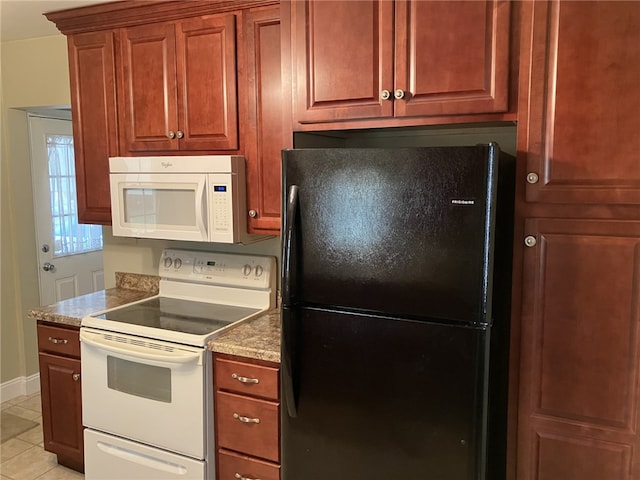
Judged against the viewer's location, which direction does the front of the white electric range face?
facing the viewer and to the left of the viewer

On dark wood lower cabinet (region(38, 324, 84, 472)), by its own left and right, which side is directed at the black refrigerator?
left

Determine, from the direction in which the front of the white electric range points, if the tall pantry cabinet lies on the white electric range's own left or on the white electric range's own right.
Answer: on the white electric range's own left

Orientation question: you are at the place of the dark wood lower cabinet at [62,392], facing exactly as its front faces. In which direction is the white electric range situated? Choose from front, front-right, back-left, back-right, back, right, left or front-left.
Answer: left

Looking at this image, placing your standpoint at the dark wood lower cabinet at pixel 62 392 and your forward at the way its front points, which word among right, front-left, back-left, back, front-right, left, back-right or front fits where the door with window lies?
back-right

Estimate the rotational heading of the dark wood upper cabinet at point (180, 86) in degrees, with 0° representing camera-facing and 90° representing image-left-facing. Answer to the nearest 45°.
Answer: approximately 45°

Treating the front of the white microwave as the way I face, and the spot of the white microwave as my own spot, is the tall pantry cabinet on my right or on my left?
on my left

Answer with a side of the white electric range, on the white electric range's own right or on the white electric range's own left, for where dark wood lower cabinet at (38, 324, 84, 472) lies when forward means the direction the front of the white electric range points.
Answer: on the white electric range's own right

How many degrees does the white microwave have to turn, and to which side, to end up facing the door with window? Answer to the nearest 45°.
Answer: approximately 90° to its right

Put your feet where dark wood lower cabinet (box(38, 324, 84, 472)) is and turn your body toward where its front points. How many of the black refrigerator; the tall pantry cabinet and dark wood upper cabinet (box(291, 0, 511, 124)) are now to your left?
3
